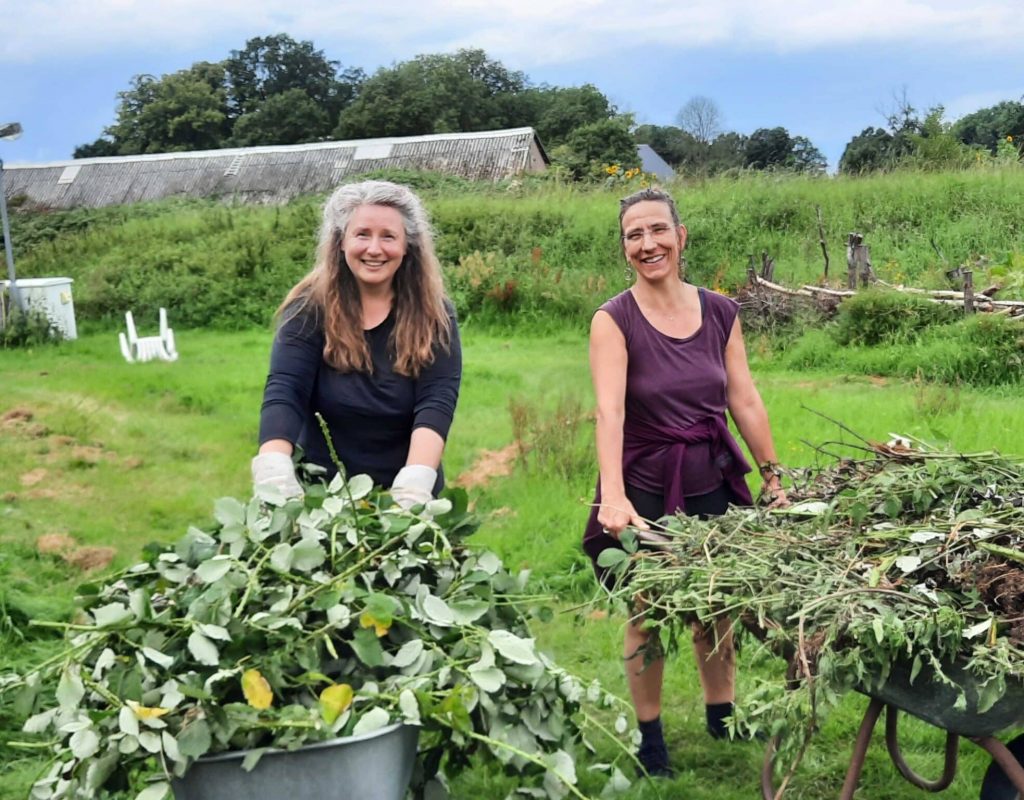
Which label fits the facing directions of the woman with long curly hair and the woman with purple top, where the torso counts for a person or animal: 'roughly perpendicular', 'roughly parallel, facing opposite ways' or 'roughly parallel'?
roughly parallel

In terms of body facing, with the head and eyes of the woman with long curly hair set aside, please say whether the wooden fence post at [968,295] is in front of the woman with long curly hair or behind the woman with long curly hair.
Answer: behind

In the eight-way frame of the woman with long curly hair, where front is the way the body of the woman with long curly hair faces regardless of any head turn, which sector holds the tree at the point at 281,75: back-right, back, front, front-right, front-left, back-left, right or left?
back

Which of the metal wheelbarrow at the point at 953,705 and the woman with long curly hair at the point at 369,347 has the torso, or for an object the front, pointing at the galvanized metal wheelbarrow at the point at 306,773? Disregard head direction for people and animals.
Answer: the woman with long curly hair

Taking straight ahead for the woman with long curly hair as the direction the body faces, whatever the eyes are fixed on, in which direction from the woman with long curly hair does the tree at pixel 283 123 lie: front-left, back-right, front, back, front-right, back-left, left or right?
back

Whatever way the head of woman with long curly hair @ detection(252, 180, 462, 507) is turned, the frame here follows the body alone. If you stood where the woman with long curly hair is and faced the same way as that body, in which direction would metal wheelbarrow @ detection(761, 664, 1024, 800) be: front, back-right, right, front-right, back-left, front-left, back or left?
front-left

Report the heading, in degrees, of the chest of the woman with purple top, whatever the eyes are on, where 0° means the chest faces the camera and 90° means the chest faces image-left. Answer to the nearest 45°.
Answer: approximately 0°

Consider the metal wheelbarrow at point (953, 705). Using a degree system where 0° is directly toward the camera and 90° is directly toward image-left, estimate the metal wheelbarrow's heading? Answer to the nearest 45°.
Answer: approximately 315°

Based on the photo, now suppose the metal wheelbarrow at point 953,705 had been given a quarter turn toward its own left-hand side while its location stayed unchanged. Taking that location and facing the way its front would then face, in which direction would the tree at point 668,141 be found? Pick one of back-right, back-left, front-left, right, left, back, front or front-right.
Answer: front-left

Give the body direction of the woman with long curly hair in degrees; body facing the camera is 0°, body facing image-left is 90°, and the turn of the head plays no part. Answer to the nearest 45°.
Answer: approximately 0°

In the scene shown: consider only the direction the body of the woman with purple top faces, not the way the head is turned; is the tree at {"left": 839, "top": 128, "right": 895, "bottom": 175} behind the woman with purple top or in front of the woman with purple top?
behind

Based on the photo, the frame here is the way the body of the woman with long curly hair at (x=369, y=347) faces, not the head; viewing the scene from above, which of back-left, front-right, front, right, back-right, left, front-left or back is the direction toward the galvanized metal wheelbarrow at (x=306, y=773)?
front

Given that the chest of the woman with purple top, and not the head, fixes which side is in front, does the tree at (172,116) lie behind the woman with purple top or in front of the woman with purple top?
behind

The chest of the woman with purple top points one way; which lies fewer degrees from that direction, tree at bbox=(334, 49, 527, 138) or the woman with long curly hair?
the woman with long curly hair

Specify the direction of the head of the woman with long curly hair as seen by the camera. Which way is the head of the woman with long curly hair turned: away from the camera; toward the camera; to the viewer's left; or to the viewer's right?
toward the camera

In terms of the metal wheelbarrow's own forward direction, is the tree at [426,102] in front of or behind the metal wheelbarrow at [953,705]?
behind

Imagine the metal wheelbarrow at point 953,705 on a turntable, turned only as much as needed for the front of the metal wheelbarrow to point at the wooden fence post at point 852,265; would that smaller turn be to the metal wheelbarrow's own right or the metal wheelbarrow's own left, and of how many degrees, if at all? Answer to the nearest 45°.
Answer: approximately 135° to the metal wheelbarrow's own left
